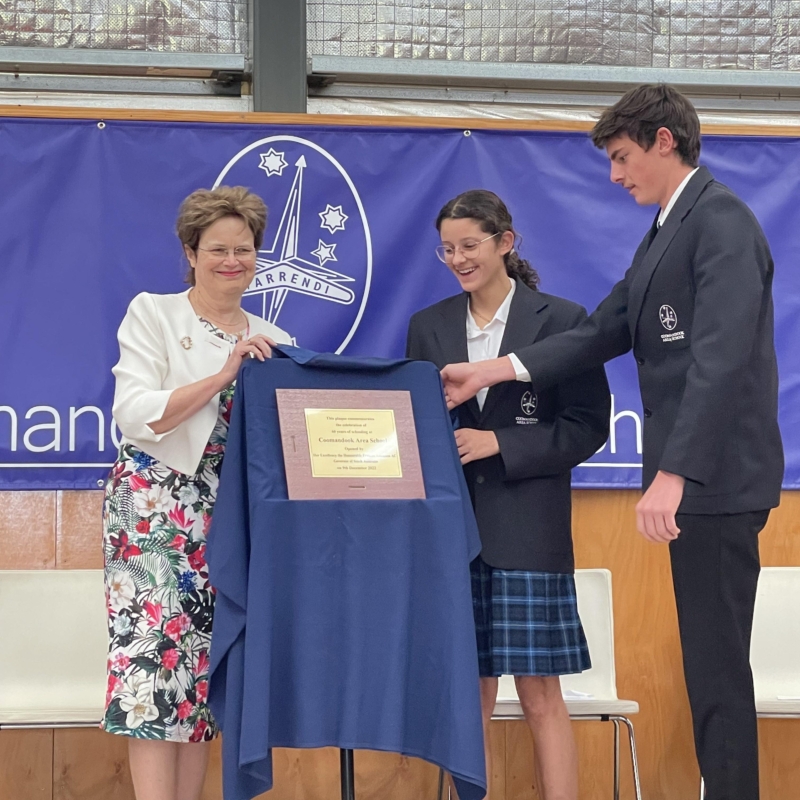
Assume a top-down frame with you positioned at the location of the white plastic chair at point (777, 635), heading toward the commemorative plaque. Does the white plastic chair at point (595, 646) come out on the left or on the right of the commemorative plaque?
right

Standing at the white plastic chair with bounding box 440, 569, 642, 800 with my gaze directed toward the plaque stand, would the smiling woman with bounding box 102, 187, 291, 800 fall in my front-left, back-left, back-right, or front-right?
front-right

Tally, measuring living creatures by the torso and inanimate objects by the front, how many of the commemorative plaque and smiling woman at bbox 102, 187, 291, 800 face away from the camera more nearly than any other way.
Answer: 0

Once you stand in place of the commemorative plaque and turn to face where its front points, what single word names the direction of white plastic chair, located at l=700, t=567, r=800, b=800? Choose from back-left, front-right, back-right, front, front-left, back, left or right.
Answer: back-left

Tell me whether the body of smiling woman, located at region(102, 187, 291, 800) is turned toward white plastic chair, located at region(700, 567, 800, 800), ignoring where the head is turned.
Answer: no

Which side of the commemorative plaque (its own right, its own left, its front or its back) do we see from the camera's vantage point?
front

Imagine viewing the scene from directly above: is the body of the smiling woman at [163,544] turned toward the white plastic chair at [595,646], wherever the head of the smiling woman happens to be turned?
no

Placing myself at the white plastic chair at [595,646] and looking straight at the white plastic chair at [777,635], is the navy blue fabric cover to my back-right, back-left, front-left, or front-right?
back-right

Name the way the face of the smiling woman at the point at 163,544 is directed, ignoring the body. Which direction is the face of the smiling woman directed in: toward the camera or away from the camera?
toward the camera

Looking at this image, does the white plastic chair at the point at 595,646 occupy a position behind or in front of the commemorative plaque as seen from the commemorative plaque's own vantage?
behind

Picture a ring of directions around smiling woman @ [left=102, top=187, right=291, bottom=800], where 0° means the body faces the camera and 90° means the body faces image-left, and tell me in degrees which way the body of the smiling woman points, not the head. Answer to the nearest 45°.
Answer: approximately 315°
